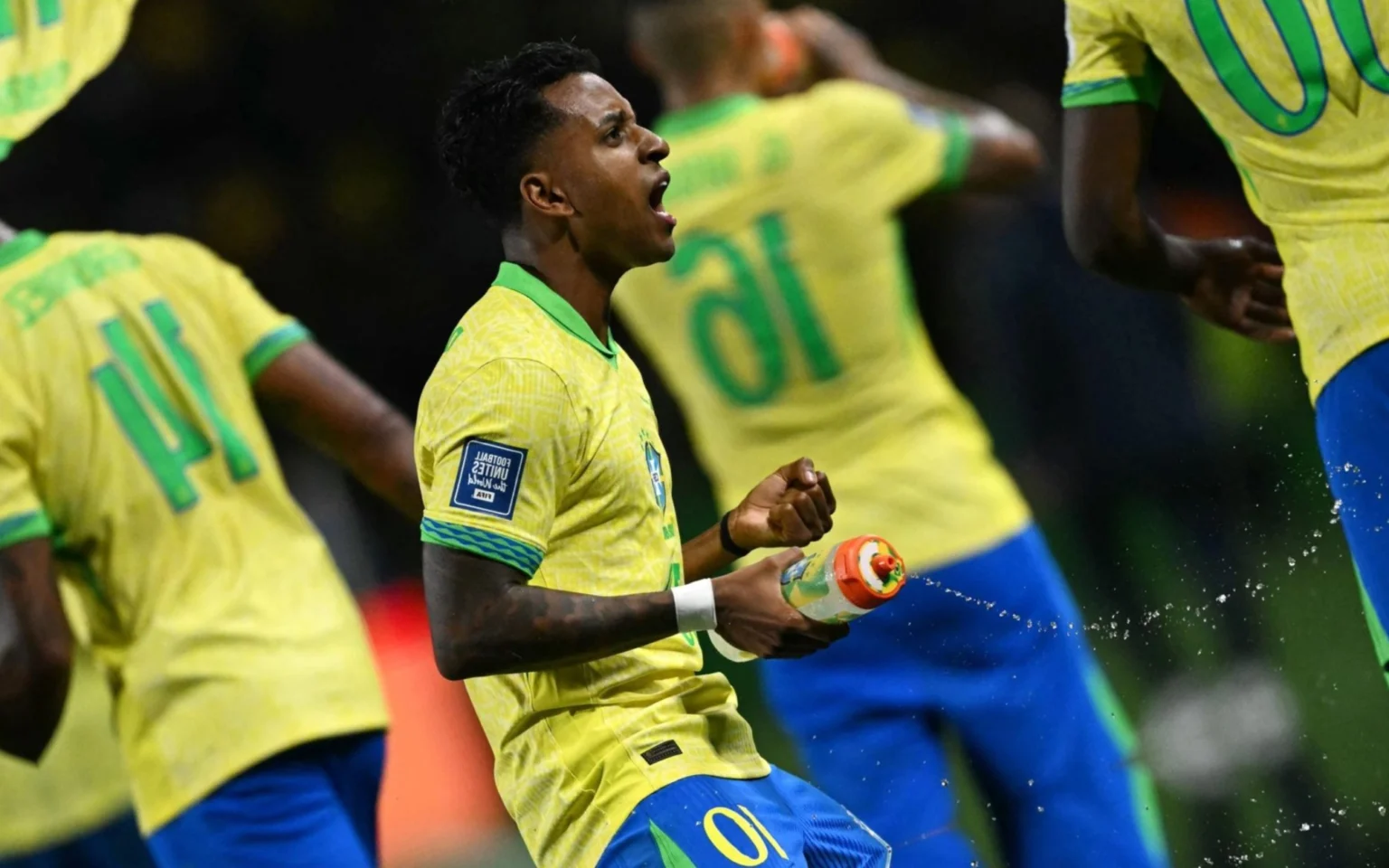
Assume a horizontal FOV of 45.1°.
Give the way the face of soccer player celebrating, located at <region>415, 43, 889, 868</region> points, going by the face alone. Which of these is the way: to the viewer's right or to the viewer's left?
to the viewer's right

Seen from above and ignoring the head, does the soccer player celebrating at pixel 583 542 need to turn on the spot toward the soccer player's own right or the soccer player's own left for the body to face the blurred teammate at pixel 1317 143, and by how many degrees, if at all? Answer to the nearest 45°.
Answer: approximately 45° to the soccer player's own left

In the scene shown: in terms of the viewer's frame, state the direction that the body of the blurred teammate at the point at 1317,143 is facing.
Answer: away from the camera

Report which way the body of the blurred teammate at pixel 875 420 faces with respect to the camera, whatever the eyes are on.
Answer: away from the camera

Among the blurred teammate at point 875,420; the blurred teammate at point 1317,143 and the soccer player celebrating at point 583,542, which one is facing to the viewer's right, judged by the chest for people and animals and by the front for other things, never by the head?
the soccer player celebrating

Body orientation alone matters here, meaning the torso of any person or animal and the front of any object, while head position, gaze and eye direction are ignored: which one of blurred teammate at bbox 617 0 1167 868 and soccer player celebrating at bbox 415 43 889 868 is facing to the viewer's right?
the soccer player celebrating

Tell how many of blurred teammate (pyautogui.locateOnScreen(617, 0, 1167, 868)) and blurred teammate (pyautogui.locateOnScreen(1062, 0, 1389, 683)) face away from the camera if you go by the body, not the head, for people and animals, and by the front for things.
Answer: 2

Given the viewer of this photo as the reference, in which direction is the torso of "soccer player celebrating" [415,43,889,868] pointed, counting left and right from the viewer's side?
facing to the right of the viewer

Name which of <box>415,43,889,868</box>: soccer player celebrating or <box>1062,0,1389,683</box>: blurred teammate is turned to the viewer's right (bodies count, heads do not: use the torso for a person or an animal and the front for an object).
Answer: the soccer player celebrating

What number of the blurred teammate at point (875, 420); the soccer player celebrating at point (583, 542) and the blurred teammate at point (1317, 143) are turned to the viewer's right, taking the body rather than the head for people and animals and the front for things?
1

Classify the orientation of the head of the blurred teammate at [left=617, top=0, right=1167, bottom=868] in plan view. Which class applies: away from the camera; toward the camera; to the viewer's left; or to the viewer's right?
away from the camera

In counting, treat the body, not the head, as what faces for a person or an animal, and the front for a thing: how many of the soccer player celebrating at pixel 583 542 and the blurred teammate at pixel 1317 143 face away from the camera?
1
